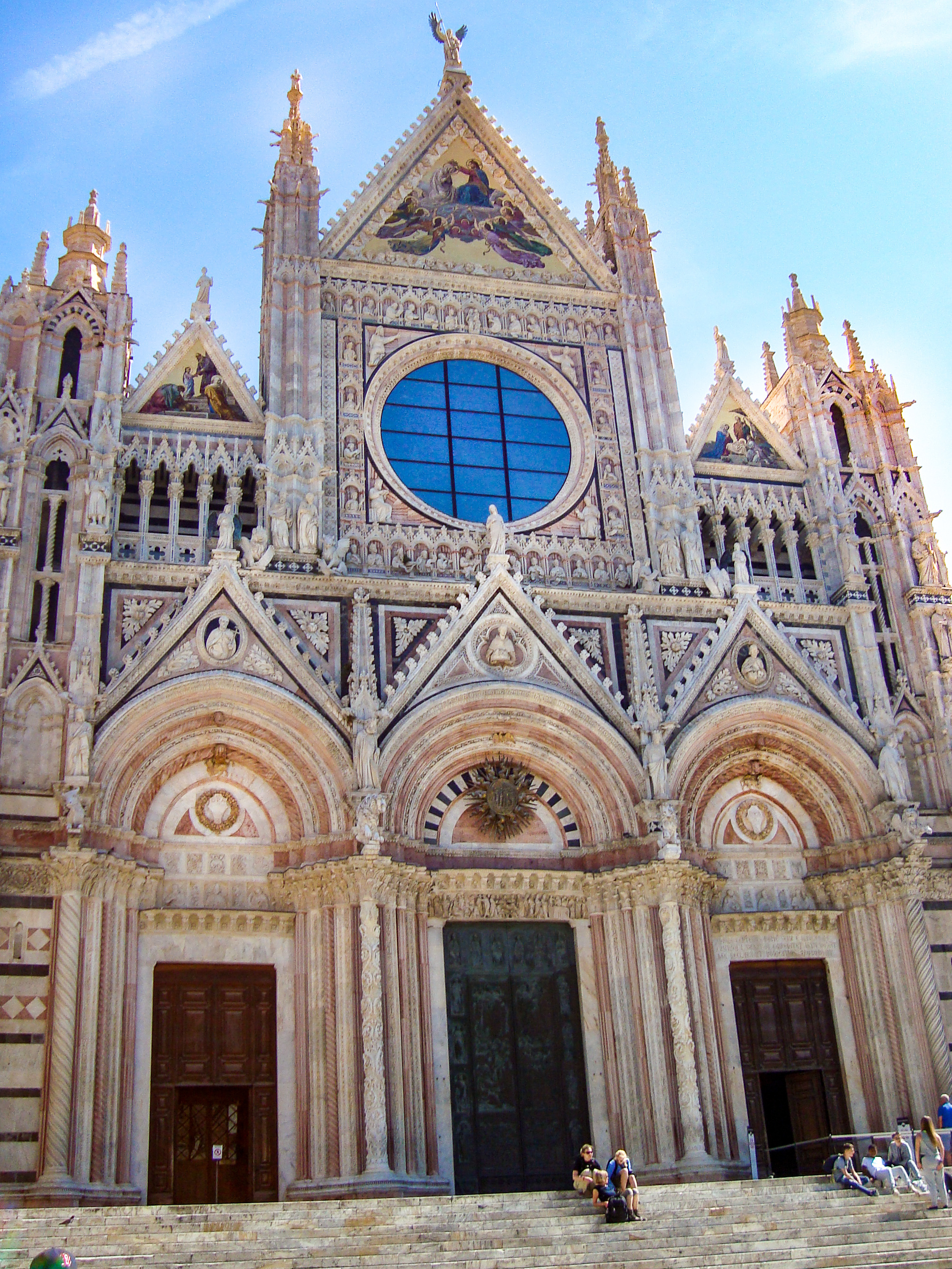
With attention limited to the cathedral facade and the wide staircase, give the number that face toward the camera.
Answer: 2

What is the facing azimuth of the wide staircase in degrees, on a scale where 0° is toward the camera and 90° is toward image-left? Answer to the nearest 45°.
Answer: approximately 0°

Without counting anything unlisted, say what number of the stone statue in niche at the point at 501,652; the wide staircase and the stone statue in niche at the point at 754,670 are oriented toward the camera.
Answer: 3

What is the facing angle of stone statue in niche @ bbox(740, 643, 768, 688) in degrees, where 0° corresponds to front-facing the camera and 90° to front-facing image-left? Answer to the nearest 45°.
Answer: approximately 0°
